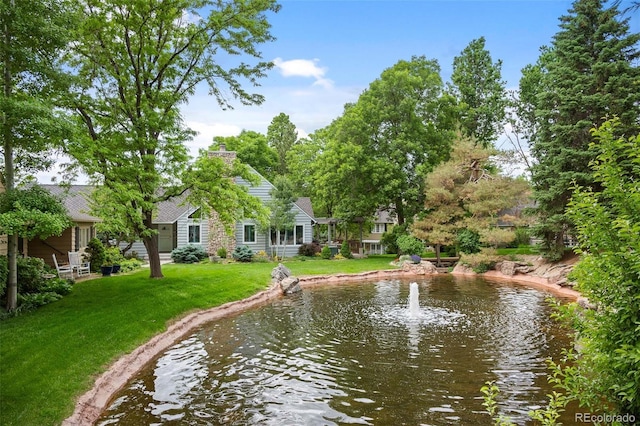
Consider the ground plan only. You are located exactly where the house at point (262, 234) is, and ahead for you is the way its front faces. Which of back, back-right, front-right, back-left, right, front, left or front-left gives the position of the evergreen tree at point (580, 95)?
front-left

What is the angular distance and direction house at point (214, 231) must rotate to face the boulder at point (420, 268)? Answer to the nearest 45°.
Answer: approximately 45° to its left

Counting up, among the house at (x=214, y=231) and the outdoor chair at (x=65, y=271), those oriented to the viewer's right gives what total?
1

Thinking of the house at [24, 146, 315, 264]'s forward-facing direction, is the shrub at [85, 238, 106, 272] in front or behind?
in front

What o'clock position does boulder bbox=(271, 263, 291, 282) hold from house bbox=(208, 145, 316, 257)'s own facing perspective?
The boulder is roughly at 12 o'clock from the house.

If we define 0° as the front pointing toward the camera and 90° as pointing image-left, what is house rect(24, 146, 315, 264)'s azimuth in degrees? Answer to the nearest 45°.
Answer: approximately 0°
